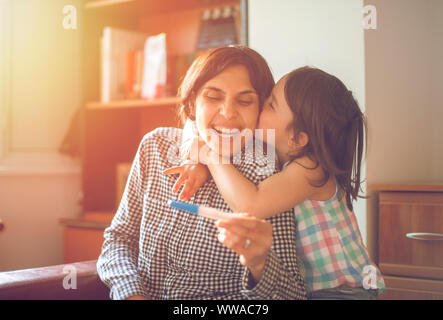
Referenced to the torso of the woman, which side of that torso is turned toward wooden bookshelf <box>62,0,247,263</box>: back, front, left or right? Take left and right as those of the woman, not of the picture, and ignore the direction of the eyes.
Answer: back

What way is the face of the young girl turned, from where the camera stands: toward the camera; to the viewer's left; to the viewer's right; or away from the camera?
to the viewer's left

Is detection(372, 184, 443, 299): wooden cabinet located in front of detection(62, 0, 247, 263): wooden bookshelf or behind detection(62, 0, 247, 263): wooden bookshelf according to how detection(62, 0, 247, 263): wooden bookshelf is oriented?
in front

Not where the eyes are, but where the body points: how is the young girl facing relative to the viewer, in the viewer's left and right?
facing to the left of the viewer

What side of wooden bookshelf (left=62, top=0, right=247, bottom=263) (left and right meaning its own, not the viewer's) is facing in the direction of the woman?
front

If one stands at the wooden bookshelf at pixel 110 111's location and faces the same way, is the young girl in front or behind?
in front

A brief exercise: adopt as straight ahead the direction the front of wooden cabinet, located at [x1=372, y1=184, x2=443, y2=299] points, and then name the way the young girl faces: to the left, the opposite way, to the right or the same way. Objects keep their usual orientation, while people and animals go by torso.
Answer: to the right
